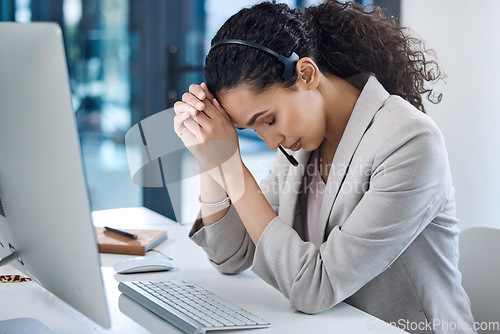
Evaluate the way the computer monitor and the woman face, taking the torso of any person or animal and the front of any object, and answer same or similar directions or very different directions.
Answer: very different directions

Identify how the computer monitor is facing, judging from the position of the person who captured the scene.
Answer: facing away from the viewer and to the right of the viewer

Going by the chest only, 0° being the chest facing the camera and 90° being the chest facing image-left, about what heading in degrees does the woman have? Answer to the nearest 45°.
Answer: approximately 45°

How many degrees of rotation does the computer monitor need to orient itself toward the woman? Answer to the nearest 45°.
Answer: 0° — it already faces them

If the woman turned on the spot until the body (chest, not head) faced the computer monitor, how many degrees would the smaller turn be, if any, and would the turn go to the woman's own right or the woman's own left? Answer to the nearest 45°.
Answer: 0° — they already face it
